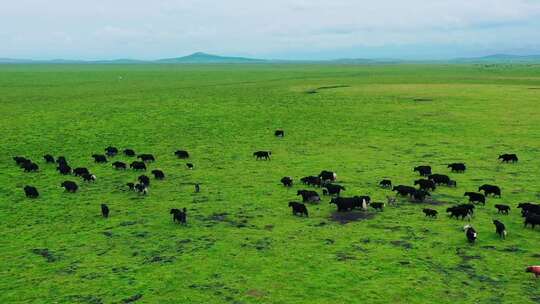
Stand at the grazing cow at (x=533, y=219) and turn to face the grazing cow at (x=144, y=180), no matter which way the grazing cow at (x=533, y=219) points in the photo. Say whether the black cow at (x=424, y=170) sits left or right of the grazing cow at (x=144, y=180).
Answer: right

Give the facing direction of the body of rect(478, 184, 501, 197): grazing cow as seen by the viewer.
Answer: to the viewer's left

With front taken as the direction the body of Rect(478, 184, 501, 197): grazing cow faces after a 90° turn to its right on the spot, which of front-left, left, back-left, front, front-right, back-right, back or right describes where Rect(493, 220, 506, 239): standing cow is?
back

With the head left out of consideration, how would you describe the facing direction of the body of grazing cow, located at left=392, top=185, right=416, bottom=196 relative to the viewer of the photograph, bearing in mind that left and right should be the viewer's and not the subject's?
facing to the left of the viewer

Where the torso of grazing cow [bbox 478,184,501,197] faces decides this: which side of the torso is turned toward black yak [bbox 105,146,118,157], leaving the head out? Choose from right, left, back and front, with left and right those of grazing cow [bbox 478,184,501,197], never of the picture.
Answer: front
